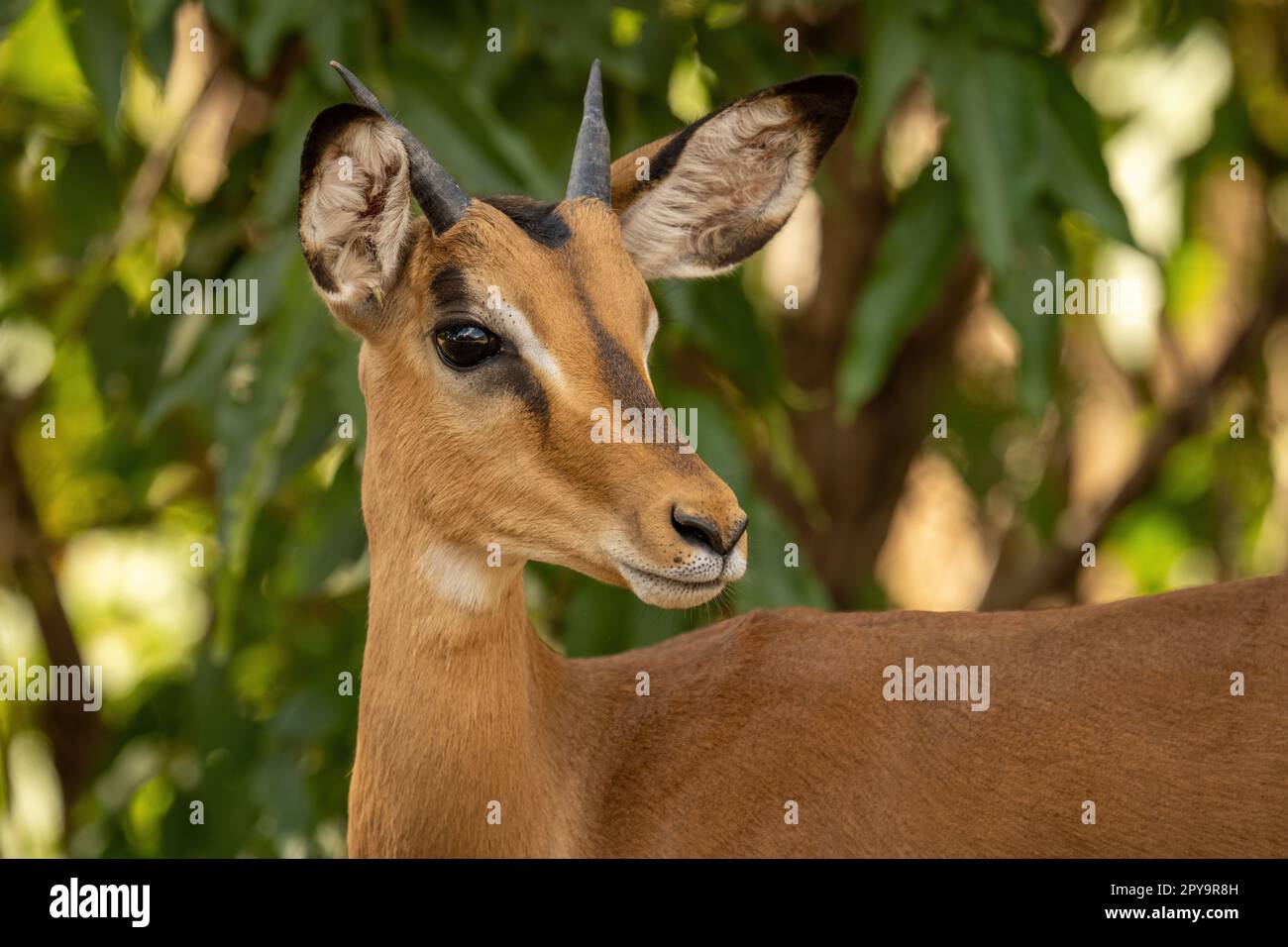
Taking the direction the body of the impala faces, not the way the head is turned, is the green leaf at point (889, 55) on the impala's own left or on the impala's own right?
on the impala's own right

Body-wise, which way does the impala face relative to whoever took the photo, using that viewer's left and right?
facing to the left of the viewer

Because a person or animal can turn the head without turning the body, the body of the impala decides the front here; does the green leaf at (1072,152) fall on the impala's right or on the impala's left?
on the impala's right

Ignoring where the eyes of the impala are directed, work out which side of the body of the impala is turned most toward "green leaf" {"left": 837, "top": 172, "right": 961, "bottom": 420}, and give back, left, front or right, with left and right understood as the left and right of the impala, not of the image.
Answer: right

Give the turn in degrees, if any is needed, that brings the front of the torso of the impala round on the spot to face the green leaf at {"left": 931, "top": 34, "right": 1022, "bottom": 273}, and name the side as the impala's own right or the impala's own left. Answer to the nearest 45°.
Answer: approximately 135° to the impala's own right

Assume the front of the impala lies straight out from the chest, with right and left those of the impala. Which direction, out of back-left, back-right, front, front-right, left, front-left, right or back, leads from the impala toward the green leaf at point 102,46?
front-right
